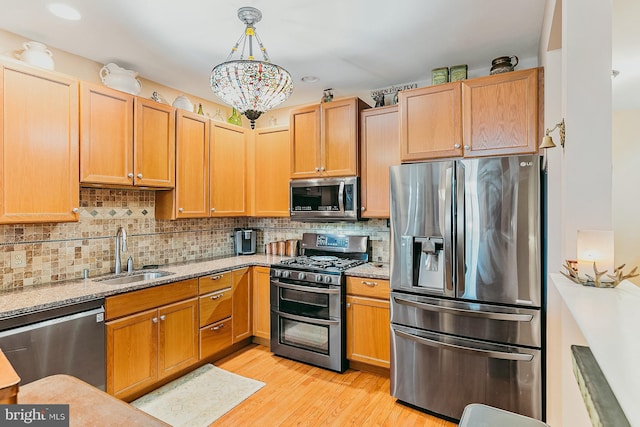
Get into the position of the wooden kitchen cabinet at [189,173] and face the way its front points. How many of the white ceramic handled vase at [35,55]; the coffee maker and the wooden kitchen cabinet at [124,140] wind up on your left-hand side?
1

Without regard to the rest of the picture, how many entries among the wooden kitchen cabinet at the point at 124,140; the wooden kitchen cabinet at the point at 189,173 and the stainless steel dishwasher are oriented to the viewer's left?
0

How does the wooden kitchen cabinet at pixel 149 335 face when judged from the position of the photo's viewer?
facing the viewer and to the right of the viewer

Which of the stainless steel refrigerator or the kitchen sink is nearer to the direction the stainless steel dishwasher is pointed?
the stainless steel refrigerator

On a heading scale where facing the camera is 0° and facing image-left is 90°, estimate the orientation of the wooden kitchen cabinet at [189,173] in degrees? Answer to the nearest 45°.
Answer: approximately 315°

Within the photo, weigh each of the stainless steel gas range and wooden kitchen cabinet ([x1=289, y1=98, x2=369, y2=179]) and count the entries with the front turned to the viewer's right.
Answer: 0

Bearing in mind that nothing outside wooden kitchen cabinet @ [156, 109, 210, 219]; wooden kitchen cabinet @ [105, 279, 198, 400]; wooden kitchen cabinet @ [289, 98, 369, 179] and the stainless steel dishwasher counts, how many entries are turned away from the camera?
0

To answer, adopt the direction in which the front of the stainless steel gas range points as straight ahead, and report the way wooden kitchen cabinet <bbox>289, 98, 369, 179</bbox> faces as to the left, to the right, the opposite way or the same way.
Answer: the same way

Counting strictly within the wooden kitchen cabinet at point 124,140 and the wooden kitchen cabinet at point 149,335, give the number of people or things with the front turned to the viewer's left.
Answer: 0

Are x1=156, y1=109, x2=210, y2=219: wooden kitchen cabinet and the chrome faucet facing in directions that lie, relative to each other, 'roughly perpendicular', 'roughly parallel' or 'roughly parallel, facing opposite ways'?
roughly parallel

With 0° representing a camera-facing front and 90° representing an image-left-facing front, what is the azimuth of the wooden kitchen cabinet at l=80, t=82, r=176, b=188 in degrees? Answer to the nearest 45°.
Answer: approximately 315°

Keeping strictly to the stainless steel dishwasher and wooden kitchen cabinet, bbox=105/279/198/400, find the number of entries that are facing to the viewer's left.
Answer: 0

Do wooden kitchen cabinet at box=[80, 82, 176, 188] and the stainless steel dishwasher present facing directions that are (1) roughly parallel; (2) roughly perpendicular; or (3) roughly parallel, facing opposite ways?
roughly parallel

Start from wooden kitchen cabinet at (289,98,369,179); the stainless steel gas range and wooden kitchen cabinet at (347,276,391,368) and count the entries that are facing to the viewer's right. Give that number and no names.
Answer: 0
